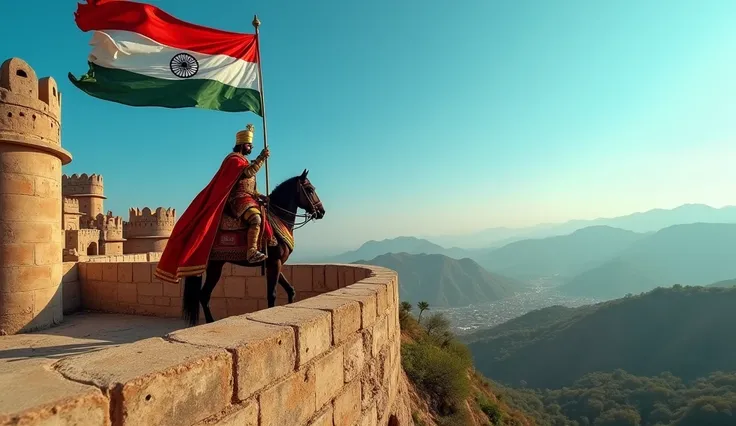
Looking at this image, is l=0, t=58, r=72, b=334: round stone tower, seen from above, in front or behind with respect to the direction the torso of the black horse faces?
behind

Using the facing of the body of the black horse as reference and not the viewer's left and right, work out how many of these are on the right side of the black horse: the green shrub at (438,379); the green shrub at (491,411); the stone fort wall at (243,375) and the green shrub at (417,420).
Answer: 1

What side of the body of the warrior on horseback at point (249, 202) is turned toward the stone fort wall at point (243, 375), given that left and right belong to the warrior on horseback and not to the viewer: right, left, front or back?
right

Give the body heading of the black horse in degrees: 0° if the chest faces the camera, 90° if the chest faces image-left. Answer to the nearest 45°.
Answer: approximately 270°

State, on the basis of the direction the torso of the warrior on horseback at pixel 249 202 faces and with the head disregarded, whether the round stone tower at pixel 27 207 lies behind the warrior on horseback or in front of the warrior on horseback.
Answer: behind

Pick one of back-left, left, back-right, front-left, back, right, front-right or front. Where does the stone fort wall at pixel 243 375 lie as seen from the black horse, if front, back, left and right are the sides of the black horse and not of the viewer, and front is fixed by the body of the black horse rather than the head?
right

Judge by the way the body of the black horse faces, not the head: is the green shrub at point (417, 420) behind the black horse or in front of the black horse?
in front

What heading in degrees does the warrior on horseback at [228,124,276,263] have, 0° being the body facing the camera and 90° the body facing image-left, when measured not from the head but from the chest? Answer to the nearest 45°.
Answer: approximately 270°
